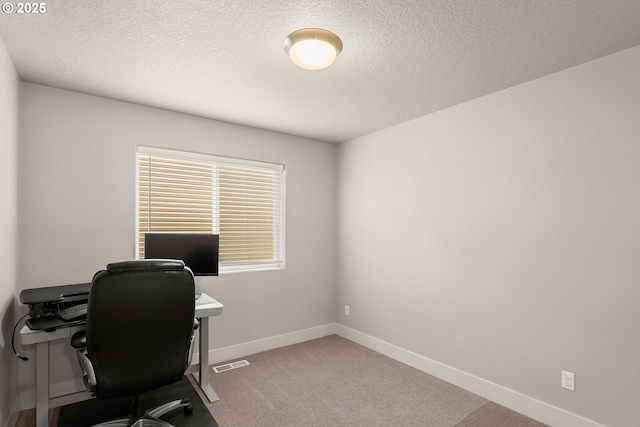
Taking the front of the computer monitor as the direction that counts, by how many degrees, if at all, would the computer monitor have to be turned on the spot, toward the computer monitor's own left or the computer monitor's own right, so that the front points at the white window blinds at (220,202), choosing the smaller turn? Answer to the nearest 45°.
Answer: approximately 135° to the computer monitor's own left

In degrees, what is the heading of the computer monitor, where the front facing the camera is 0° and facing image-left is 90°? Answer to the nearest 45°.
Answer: approximately 0°

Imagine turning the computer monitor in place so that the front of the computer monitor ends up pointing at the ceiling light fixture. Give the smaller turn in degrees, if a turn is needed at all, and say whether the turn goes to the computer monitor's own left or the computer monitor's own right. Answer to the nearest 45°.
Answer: approximately 45° to the computer monitor's own left

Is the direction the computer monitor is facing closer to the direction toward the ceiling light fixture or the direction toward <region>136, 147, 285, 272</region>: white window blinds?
the ceiling light fixture

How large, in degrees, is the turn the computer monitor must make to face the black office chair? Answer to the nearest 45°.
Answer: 0° — it already faces it
